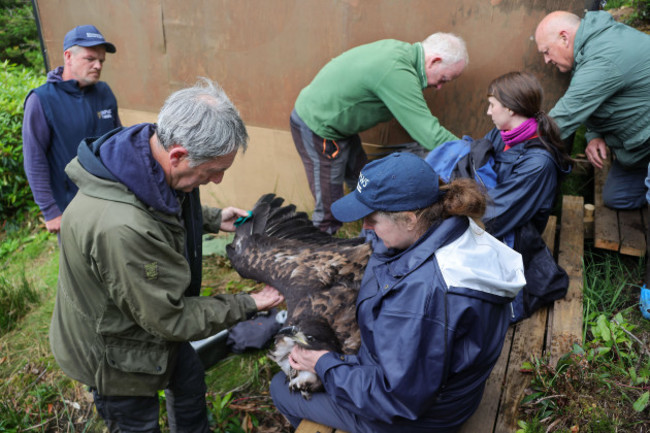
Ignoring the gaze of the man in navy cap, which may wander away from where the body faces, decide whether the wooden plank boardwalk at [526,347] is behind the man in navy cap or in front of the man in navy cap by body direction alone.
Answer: in front

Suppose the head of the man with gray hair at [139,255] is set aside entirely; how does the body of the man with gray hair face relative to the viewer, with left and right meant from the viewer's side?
facing to the right of the viewer

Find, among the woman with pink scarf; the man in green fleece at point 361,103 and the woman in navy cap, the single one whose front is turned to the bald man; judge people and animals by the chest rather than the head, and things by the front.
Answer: the man in green fleece

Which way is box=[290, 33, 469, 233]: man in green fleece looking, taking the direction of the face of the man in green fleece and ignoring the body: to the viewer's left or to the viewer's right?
to the viewer's right

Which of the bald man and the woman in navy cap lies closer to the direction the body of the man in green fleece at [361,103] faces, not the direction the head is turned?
the bald man

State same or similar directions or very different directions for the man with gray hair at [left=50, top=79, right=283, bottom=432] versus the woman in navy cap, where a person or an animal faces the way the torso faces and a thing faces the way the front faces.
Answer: very different directions

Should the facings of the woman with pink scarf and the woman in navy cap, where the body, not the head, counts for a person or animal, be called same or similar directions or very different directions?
same or similar directions

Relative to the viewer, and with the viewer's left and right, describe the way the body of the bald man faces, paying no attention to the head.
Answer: facing to the left of the viewer

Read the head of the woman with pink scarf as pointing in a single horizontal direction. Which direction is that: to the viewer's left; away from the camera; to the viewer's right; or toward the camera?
to the viewer's left

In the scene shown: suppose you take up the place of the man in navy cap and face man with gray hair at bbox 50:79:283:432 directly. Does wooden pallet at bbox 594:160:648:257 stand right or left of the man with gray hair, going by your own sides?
left

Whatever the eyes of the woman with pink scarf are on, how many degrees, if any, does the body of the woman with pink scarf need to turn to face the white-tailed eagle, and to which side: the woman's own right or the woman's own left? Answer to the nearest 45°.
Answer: approximately 45° to the woman's own left

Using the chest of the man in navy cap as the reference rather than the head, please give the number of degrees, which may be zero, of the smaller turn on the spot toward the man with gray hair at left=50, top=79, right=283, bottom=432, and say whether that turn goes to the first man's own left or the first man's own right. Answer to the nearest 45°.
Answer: approximately 45° to the first man's own right

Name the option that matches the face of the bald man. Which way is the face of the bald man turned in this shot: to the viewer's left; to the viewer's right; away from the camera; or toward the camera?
to the viewer's left

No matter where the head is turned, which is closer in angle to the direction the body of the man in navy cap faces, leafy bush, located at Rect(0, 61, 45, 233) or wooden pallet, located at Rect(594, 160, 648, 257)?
the wooden pallet

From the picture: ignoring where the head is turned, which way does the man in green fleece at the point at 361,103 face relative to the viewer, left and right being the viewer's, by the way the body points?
facing to the right of the viewer

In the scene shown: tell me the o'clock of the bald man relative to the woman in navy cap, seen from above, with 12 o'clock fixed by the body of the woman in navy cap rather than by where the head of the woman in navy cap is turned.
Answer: The bald man is roughly at 4 o'clock from the woman in navy cap.

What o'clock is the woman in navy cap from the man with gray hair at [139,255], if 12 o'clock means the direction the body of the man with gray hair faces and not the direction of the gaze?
The woman in navy cap is roughly at 1 o'clock from the man with gray hair.

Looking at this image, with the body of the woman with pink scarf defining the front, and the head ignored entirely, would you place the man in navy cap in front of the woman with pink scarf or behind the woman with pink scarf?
in front
